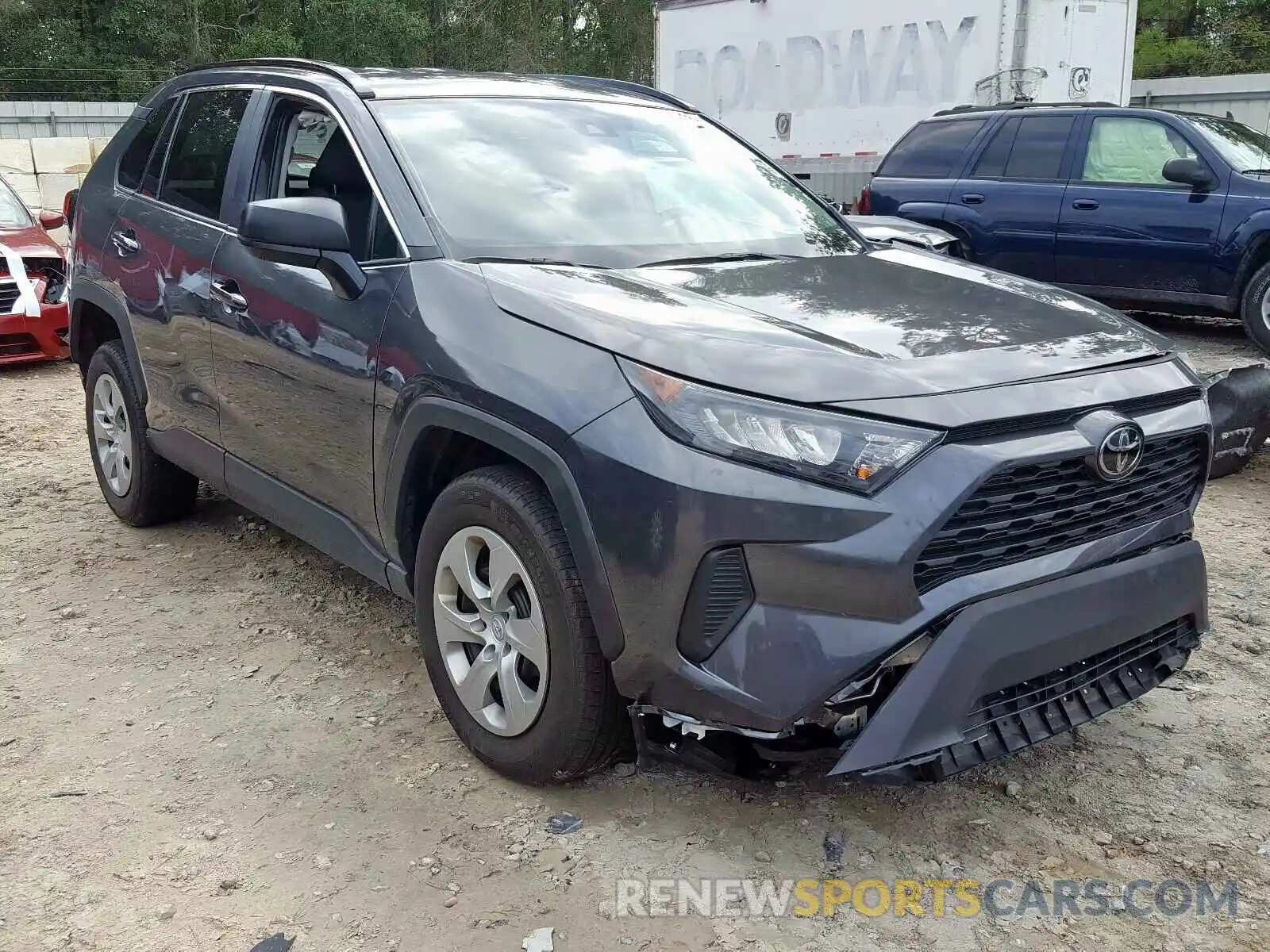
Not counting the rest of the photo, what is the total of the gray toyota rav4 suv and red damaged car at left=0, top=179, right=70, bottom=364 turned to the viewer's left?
0

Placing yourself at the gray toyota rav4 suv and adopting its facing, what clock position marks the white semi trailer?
The white semi trailer is roughly at 8 o'clock from the gray toyota rav4 suv.

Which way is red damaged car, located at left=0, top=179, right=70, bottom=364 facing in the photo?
toward the camera

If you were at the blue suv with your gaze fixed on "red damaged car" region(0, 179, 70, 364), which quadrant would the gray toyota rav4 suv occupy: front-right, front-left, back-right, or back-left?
front-left

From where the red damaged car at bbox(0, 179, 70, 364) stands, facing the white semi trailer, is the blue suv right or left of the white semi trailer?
right

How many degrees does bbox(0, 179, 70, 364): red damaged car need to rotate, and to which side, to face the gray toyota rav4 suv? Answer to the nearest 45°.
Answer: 0° — it already faces it

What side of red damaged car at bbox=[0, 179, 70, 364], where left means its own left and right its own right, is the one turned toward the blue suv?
left

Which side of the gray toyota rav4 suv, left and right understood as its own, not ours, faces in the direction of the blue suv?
left

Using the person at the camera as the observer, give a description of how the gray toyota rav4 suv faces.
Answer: facing the viewer and to the right of the viewer

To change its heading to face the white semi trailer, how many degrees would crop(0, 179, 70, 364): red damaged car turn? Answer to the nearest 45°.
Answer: approximately 90° to its left

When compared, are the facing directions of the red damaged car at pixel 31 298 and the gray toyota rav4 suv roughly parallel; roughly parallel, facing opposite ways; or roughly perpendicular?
roughly parallel

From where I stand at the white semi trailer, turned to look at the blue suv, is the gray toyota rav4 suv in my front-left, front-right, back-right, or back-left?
front-right

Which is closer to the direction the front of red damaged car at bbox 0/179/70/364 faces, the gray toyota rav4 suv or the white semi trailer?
the gray toyota rav4 suv
